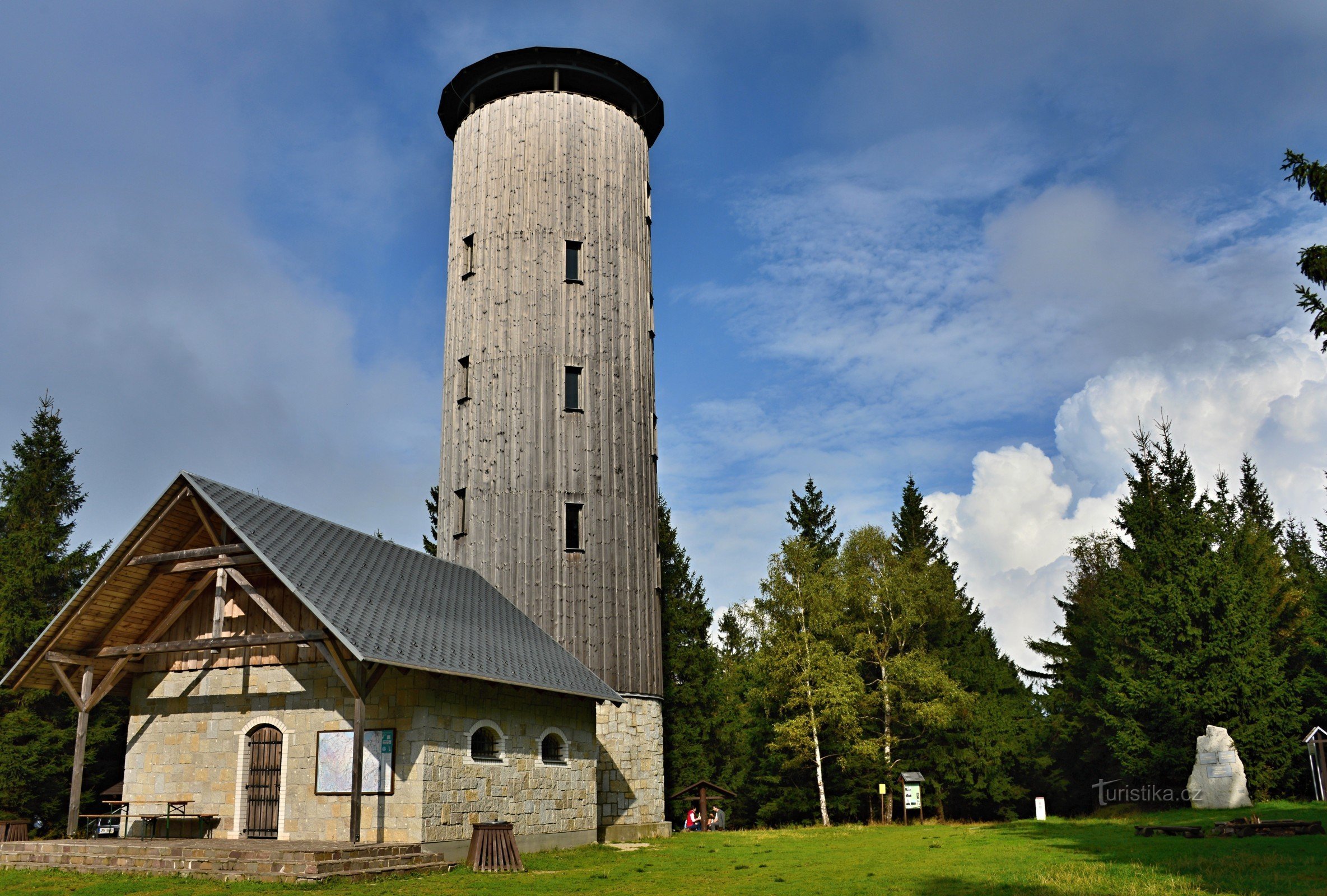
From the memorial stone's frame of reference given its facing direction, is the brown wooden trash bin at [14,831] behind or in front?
in front

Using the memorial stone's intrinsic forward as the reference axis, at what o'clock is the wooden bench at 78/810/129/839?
The wooden bench is roughly at 2 o'clock from the memorial stone.

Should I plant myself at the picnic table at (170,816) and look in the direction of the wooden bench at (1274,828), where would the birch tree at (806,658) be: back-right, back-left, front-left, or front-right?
front-left

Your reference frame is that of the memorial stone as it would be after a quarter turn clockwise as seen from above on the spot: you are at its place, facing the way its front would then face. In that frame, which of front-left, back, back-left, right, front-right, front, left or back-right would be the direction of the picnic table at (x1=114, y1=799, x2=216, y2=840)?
front-left

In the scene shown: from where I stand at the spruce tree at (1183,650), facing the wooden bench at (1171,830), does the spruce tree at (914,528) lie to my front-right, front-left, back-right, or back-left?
back-right

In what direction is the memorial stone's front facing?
toward the camera

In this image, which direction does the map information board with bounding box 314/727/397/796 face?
toward the camera

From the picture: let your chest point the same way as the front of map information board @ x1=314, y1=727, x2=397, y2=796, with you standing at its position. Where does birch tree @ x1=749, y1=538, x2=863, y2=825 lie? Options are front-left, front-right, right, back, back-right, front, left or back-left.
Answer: back-left

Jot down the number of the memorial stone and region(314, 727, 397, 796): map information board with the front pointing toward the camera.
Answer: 2

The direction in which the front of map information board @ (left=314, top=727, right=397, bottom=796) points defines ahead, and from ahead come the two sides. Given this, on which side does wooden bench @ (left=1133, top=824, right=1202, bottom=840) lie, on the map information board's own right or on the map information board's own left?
on the map information board's own left

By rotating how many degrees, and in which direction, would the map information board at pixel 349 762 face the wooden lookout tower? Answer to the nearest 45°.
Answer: approximately 135° to its left

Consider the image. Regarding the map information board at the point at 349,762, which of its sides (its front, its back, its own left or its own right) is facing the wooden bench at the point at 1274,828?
left
